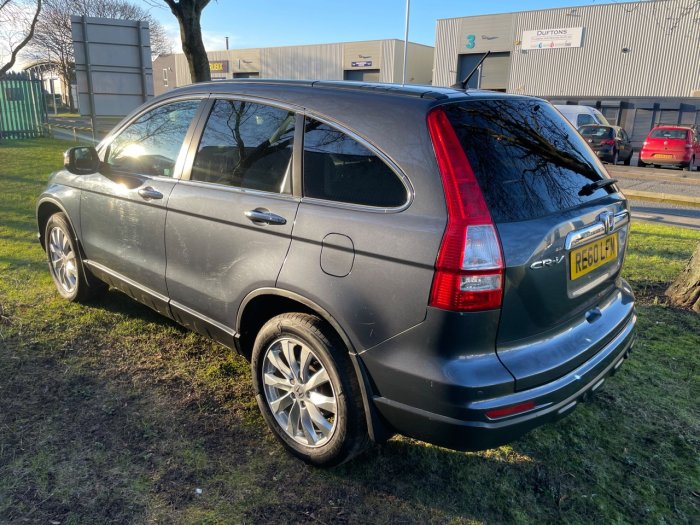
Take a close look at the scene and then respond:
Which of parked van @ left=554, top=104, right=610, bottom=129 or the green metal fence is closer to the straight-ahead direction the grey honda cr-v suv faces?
the green metal fence

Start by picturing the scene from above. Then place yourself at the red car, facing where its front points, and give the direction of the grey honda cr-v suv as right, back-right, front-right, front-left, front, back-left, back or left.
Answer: back

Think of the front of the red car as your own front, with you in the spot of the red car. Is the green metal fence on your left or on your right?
on your left

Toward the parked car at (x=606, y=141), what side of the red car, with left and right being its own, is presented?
left

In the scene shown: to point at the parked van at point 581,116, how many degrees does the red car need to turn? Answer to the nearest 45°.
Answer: approximately 45° to its left

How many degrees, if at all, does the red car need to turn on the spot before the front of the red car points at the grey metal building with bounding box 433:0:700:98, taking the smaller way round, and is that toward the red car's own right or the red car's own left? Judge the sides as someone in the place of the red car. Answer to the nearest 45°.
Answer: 0° — it already faces it

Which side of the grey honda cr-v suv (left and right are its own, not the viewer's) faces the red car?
right

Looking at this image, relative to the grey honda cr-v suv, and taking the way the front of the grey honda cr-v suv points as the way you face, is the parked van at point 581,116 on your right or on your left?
on your right

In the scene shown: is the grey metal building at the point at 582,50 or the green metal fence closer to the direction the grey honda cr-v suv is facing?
the green metal fence

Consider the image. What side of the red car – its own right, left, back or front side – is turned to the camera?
back

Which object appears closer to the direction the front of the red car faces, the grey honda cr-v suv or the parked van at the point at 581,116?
the parked van

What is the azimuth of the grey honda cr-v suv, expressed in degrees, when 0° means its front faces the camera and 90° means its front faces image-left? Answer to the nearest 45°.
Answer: approximately 135°
